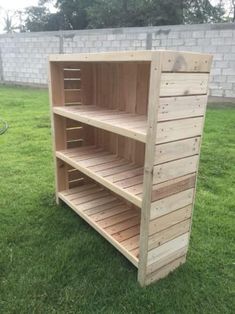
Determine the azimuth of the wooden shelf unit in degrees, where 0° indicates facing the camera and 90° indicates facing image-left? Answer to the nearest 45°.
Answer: approximately 45°

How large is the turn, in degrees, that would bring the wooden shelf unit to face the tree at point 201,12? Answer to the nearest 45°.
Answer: approximately 135° to its right
